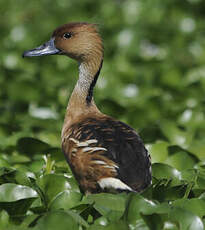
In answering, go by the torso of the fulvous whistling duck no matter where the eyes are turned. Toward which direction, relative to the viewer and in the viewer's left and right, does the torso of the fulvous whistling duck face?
facing away from the viewer and to the left of the viewer

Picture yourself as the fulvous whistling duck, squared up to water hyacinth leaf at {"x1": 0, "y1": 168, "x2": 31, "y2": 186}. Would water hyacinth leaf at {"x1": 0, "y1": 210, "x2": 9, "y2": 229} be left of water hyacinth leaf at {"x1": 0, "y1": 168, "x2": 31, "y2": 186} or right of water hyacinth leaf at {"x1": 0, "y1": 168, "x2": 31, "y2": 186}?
left

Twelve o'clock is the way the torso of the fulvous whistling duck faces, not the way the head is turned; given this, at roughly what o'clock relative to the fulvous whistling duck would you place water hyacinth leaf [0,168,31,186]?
The water hyacinth leaf is roughly at 10 o'clock from the fulvous whistling duck.

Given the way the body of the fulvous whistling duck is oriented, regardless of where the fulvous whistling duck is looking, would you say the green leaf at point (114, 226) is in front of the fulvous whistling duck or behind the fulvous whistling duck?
behind

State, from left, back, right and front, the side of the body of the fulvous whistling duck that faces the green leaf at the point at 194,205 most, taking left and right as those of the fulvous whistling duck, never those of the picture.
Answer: back

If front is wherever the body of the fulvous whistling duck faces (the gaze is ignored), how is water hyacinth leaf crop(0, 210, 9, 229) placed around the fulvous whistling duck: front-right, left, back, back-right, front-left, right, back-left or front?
left
